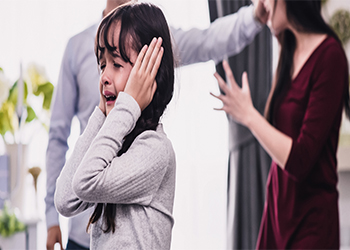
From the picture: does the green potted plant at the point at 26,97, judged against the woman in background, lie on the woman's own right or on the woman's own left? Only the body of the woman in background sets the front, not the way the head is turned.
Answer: on the woman's own right

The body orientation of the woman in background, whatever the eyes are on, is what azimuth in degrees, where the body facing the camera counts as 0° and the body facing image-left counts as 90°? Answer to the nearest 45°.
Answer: approximately 45°

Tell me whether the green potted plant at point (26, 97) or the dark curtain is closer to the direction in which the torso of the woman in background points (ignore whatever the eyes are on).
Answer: the green potted plant
